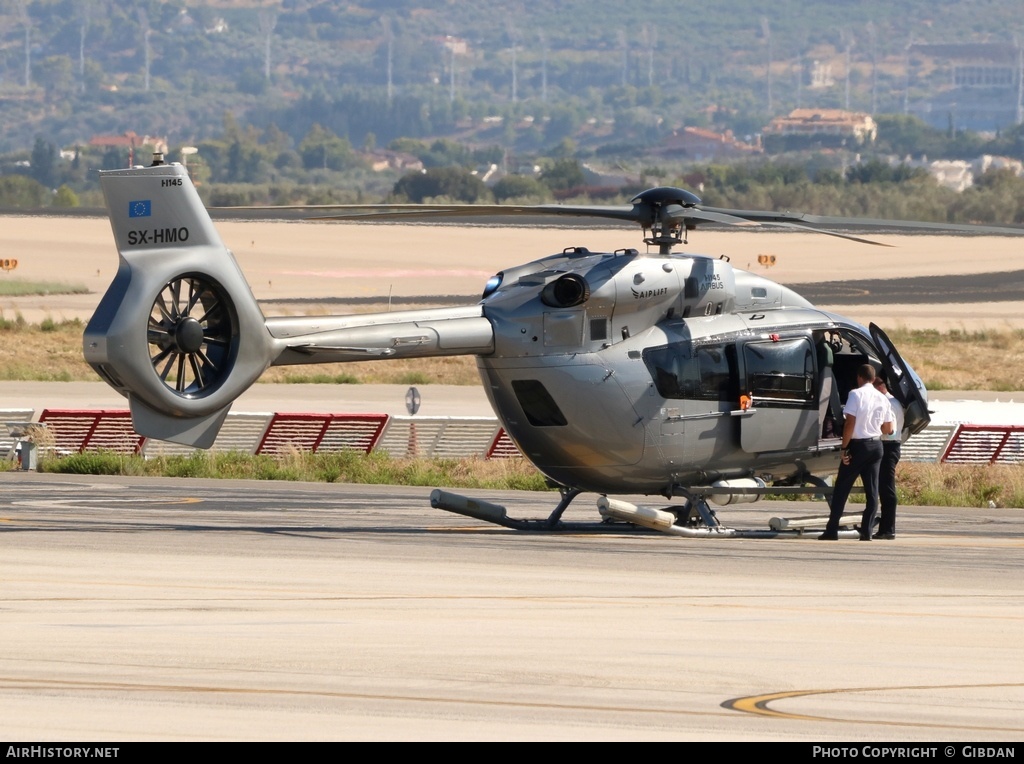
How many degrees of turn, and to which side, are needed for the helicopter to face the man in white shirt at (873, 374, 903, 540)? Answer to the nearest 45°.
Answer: approximately 45° to its right

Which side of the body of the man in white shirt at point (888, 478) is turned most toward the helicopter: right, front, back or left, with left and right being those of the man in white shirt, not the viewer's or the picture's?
front

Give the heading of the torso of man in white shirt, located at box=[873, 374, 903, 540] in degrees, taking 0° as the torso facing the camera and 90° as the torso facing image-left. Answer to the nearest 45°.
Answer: approximately 90°

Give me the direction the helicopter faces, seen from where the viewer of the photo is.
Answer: facing away from the viewer and to the right of the viewer

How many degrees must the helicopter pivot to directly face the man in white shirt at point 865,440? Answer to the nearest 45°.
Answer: approximately 45° to its right
